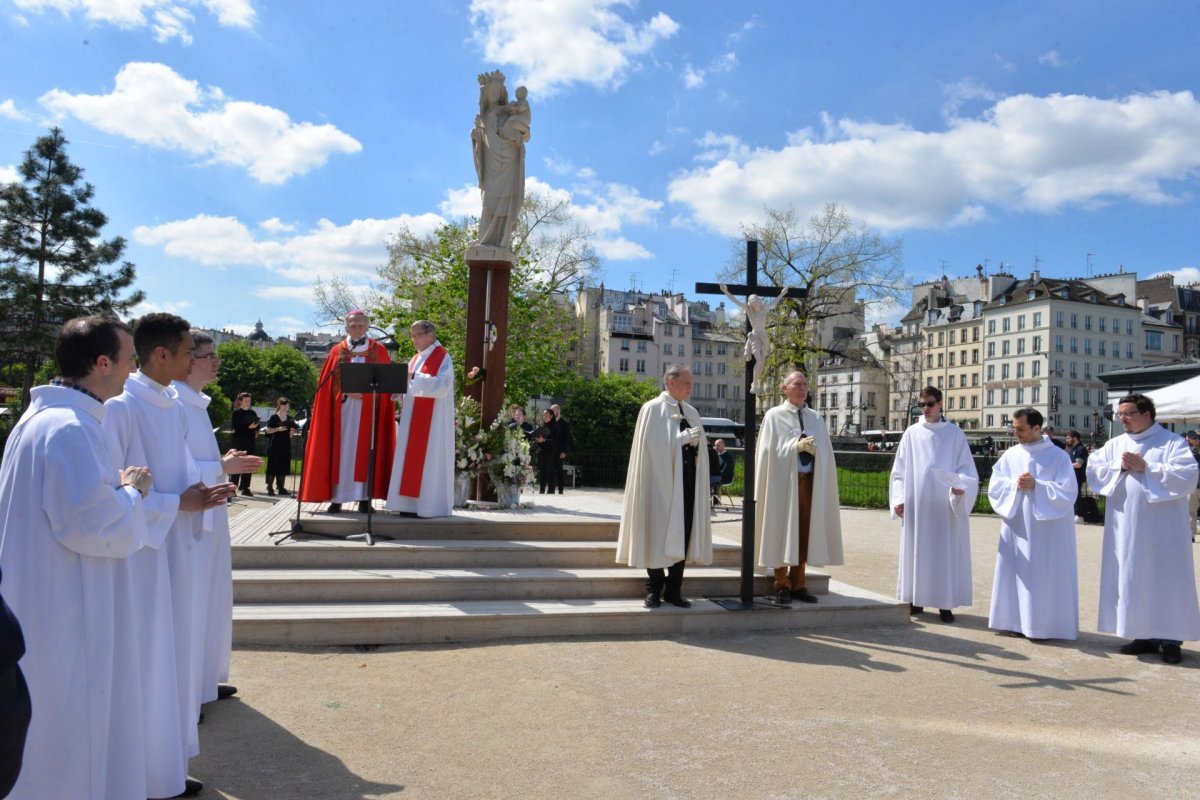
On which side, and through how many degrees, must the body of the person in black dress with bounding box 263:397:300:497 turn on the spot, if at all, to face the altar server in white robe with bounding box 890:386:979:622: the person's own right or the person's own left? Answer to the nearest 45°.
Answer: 0° — they already face them

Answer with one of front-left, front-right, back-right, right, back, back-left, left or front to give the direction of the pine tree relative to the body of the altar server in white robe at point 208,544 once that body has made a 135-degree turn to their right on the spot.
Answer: back-right

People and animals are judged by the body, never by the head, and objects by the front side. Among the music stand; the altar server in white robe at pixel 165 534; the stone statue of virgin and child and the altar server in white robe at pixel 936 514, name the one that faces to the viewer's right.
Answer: the altar server in white robe at pixel 165 534

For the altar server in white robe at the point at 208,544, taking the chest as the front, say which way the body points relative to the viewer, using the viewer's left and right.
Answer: facing to the right of the viewer

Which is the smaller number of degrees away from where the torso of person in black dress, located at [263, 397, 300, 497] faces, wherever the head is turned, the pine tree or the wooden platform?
the wooden platform

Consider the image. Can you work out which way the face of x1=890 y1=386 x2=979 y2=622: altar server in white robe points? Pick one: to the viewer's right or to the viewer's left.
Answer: to the viewer's left

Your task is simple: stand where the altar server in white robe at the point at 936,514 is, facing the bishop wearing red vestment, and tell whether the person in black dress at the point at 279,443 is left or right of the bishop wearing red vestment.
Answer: right

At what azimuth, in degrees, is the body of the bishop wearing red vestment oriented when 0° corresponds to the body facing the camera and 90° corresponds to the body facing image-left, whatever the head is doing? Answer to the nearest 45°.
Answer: approximately 0°

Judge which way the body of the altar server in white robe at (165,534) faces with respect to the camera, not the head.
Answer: to the viewer's right

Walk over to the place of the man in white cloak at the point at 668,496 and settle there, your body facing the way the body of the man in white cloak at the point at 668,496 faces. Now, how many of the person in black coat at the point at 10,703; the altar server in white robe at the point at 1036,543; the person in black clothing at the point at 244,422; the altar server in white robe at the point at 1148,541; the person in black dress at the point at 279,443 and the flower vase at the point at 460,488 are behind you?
3

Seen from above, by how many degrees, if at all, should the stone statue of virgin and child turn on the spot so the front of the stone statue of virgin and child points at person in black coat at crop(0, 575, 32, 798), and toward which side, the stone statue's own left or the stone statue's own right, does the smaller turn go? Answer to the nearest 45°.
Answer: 0° — it already faces them

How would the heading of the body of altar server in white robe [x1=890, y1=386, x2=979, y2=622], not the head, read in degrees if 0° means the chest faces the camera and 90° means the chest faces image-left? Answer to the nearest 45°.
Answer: approximately 0°
